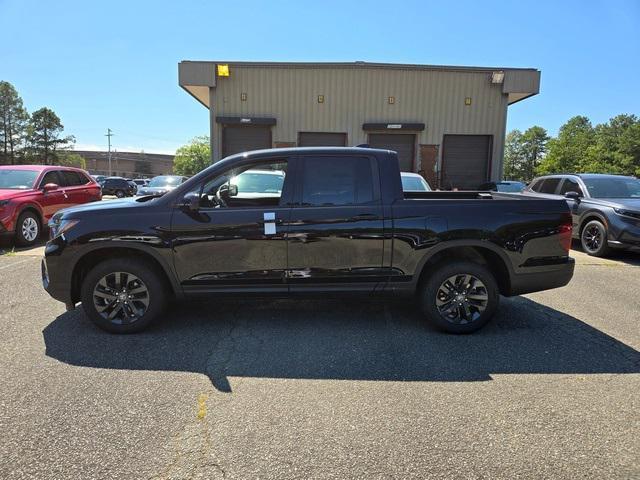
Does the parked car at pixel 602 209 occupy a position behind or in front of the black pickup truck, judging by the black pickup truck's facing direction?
behind

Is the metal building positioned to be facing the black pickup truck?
yes

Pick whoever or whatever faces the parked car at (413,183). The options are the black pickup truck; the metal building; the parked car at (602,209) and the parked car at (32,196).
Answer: the metal building

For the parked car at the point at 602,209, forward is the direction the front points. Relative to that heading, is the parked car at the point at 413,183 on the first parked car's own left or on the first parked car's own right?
on the first parked car's own right

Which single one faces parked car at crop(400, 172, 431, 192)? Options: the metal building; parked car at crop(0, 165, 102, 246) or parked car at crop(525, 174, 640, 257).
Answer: the metal building

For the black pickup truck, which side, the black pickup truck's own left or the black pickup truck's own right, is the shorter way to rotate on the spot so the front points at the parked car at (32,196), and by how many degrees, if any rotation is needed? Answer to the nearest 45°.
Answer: approximately 45° to the black pickup truck's own right

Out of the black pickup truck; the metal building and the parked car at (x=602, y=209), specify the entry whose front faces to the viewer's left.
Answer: the black pickup truck

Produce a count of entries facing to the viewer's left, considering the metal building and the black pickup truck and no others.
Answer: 1

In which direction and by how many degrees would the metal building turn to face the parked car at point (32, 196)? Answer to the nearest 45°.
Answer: approximately 45° to its right

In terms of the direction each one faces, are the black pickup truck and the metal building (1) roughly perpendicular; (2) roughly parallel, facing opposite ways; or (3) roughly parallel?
roughly perpendicular

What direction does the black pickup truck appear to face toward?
to the viewer's left
